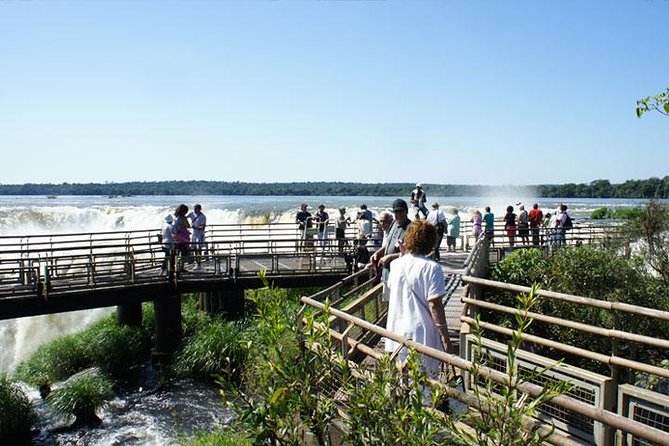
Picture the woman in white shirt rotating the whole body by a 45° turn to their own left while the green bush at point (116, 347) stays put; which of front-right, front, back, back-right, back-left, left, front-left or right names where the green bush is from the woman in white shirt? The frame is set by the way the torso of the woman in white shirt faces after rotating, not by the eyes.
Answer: front

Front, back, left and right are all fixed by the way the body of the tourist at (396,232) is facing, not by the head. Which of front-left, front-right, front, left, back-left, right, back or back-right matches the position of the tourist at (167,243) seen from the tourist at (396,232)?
right

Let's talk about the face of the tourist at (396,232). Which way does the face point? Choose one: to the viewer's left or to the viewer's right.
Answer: to the viewer's left

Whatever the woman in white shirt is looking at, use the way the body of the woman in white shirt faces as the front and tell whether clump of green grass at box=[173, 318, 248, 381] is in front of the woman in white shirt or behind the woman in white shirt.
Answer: in front

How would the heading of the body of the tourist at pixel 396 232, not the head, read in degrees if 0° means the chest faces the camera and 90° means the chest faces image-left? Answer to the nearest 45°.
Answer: approximately 45°

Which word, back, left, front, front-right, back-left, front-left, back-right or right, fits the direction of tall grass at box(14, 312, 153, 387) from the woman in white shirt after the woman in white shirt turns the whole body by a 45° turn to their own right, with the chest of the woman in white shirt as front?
left

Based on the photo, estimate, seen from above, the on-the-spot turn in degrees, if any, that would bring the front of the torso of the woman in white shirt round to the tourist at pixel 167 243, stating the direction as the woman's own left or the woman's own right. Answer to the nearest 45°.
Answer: approximately 45° to the woman's own left

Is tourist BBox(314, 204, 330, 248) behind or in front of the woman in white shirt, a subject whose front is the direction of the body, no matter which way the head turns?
in front

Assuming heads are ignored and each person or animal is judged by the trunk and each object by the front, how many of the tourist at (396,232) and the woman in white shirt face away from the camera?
1

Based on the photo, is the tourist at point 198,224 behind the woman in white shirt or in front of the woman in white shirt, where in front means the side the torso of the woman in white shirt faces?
in front

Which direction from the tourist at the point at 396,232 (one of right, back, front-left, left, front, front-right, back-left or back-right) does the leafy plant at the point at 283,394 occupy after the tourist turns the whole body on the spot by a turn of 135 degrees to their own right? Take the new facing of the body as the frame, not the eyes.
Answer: back

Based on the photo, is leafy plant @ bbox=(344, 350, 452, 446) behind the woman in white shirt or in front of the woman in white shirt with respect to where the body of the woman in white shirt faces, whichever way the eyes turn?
behind

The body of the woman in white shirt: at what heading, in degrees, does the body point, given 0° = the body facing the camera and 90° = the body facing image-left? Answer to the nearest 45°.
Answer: approximately 180°

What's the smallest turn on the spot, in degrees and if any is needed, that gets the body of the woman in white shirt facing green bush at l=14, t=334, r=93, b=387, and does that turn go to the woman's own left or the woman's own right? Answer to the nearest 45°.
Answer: approximately 45° to the woman's own left

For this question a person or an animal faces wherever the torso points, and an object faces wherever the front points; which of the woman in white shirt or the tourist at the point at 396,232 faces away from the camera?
the woman in white shirt

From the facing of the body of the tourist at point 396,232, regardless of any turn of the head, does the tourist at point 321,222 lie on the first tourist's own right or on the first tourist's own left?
on the first tourist's own right
